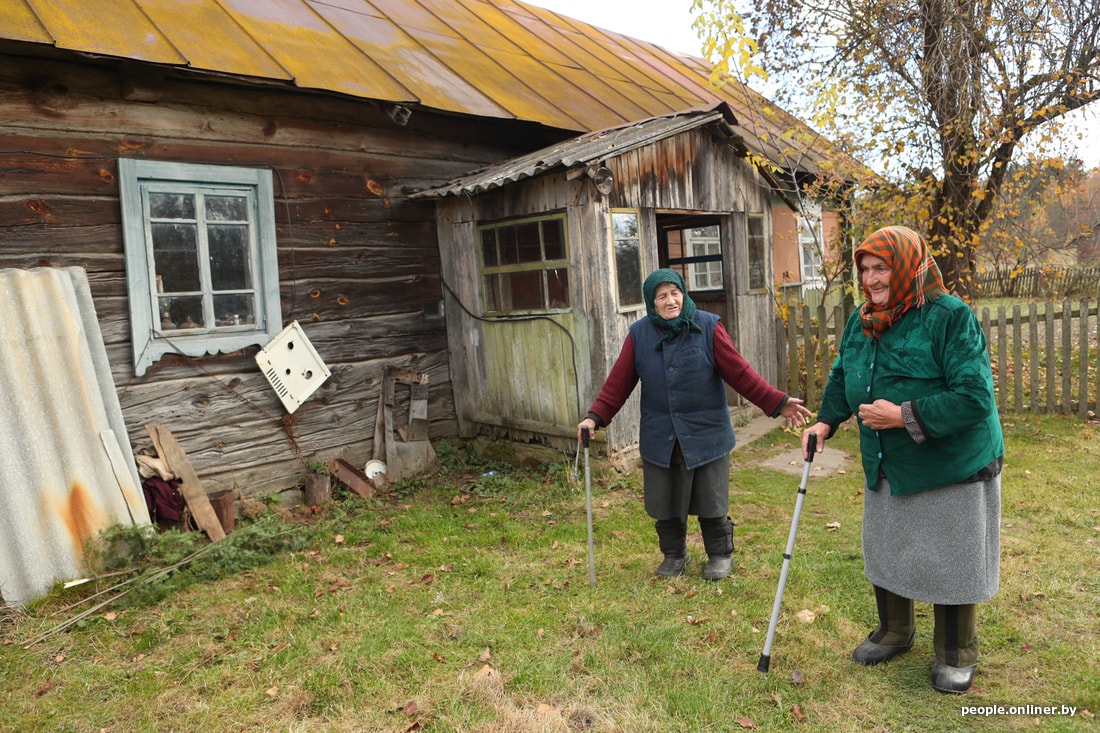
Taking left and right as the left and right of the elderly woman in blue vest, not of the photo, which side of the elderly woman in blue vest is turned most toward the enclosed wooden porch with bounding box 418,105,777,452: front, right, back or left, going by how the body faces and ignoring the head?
back

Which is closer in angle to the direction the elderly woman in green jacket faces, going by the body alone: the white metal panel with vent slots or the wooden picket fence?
the white metal panel with vent slots

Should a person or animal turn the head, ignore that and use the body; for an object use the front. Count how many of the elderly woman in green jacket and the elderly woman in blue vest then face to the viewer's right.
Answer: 0

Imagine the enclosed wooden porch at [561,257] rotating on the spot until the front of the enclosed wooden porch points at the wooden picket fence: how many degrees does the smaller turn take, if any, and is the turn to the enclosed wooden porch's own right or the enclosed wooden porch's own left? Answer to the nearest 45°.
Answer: approximately 45° to the enclosed wooden porch's own left

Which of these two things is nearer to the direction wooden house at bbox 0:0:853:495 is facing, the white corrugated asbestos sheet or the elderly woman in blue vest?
the elderly woman in blue vest

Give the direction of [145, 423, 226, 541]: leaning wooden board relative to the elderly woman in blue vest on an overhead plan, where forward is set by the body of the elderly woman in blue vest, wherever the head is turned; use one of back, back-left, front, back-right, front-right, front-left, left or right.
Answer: right

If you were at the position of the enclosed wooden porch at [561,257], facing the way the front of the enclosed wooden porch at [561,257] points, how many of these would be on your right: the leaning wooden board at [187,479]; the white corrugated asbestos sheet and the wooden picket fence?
2

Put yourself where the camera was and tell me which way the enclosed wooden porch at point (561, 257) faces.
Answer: facing the viewer and to the right of the viewer

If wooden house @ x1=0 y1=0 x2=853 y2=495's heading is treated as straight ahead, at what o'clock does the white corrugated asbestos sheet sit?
The white corrugated asbestos sheet is roughly at 3 o'clock from the wooden house.

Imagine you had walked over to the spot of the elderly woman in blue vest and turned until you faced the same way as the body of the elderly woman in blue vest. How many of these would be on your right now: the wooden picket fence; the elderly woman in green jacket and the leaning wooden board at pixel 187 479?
1

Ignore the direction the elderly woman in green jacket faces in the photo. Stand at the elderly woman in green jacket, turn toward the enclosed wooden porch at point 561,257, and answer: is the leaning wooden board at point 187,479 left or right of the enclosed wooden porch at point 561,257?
left

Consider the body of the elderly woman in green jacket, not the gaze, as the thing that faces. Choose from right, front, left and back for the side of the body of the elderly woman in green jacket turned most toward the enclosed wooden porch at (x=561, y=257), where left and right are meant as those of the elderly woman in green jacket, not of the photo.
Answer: right

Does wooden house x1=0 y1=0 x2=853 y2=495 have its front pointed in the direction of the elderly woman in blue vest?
yes

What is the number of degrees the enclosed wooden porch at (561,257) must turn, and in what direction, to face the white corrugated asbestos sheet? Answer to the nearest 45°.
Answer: approximately 90° to its right

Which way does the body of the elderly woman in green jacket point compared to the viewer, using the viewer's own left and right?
facing the viewer and to the left of the viewer
